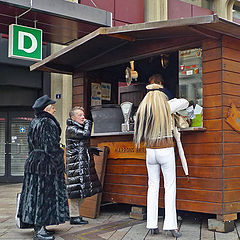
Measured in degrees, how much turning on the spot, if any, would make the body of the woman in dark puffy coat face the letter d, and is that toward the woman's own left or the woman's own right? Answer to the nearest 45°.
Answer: approximately 135° to the woman's own left

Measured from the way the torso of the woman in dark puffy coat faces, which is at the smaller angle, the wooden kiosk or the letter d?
the wooden kiosk

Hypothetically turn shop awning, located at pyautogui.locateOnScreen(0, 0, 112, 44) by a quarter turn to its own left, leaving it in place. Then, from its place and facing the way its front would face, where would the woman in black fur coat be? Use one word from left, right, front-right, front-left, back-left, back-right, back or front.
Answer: back-right

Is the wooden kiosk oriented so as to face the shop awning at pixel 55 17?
no

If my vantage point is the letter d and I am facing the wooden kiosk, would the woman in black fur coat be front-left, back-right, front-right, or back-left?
front-right

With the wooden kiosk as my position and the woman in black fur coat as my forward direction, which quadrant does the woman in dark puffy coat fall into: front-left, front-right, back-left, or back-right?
front-right

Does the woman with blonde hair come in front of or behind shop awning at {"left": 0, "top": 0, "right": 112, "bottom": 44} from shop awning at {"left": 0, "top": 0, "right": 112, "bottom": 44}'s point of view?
in front

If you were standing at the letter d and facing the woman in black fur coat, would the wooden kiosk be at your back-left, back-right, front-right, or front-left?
front-left

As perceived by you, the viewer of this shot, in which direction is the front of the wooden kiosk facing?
facing the viewer and to the left of the viewer

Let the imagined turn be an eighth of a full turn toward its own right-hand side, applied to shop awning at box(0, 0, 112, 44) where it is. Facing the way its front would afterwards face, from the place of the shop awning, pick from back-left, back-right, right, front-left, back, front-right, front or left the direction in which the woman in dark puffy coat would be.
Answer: front

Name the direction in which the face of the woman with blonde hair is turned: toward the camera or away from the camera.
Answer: away from the camera

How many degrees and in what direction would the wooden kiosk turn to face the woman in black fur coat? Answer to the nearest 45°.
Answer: approximately 45° to its right

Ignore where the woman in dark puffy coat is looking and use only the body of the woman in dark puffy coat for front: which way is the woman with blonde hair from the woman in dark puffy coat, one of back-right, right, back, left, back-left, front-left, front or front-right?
front-right
